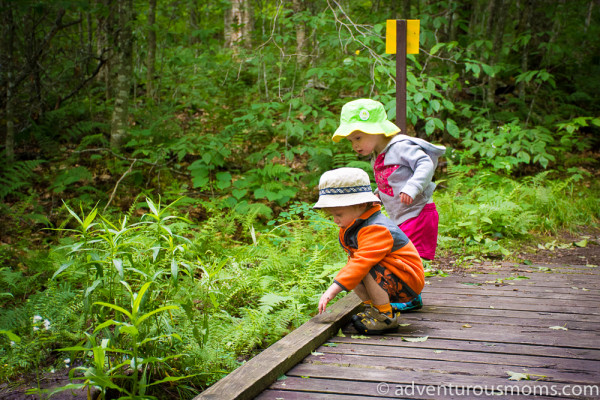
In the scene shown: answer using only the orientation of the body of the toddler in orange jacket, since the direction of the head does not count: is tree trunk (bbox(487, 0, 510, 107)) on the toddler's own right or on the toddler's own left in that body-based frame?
on the toddler's own right

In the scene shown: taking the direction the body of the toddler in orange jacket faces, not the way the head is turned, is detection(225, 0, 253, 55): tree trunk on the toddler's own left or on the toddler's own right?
on the toddler's own right

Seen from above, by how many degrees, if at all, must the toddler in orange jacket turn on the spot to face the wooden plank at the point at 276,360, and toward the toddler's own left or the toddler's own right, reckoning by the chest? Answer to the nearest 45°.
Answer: approximately 45° to the toddler's own left

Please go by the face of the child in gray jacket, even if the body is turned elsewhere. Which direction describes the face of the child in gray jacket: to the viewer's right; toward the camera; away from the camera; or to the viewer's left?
to the viewer's left

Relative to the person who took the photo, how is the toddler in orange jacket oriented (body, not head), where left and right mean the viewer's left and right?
facing to the left of the viewer

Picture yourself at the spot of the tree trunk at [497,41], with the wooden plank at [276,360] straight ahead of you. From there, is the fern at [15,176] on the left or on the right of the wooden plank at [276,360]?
right
